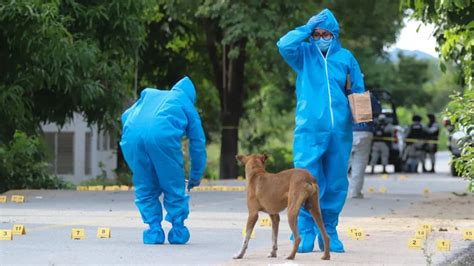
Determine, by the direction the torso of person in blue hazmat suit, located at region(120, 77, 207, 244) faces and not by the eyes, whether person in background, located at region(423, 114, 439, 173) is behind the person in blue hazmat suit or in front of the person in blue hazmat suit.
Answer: in front

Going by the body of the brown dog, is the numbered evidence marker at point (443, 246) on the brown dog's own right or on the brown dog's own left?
on the brown dog's own right

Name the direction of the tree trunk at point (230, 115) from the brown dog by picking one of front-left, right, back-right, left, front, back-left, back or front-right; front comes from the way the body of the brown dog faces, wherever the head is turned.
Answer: front-right

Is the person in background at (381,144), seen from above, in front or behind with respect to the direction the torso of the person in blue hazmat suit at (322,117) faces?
behind

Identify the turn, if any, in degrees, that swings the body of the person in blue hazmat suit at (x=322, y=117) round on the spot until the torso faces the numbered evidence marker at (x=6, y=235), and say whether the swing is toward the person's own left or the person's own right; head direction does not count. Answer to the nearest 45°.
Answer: approximately 90° to the person's own right

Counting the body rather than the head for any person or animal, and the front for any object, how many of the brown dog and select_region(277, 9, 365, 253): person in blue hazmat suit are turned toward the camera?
1

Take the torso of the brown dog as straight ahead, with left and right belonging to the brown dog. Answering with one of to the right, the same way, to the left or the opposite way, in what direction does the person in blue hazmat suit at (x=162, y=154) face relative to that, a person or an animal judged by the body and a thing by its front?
to the right

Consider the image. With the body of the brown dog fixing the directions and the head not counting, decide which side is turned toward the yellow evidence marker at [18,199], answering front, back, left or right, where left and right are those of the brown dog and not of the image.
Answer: front

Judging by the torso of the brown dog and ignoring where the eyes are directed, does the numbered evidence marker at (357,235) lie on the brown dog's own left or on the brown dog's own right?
on the brown dog's own right

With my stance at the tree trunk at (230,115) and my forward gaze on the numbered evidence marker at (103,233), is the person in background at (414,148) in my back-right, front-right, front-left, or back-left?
back-left

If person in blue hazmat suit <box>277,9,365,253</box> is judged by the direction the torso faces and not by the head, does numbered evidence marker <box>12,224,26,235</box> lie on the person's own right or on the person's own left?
on the person's own right

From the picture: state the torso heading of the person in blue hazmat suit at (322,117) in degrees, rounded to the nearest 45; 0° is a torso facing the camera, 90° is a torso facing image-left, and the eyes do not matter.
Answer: approximately 0°
